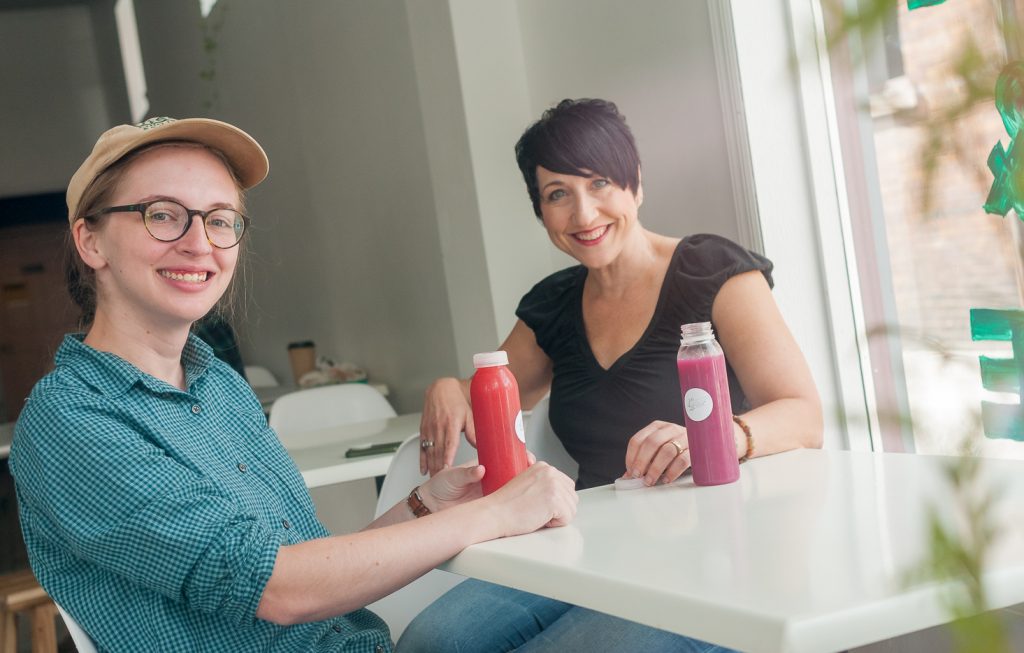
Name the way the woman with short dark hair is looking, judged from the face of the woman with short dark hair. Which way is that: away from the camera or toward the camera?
toward the camera

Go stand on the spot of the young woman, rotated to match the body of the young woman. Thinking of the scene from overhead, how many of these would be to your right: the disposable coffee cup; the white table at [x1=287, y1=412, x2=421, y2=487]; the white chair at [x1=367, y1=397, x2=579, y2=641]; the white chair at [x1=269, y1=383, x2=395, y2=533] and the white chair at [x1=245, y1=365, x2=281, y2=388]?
0

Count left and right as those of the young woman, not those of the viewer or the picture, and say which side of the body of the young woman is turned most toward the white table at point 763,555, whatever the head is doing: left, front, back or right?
front

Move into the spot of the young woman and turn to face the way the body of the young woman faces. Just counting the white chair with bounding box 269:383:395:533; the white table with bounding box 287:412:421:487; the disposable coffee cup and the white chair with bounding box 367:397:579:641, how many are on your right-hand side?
0

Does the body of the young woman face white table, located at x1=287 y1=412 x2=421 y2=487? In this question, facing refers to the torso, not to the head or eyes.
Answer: no

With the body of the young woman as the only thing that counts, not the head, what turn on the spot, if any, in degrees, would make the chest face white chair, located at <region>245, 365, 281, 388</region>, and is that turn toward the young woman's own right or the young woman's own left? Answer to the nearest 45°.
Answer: approximately 135° to the young woman's own left

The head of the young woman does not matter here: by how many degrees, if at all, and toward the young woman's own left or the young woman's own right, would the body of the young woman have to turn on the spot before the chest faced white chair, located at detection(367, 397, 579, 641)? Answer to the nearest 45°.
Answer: approximately 90° to the young woman's own left

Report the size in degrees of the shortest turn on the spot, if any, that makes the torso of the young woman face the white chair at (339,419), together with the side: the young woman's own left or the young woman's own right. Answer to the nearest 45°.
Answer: approximately 135° to the young woman's own left

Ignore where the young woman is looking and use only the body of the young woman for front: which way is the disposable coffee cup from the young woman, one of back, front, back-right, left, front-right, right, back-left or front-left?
back-left

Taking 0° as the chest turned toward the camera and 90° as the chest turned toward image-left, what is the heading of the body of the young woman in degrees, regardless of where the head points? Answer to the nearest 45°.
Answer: approximately 315°
